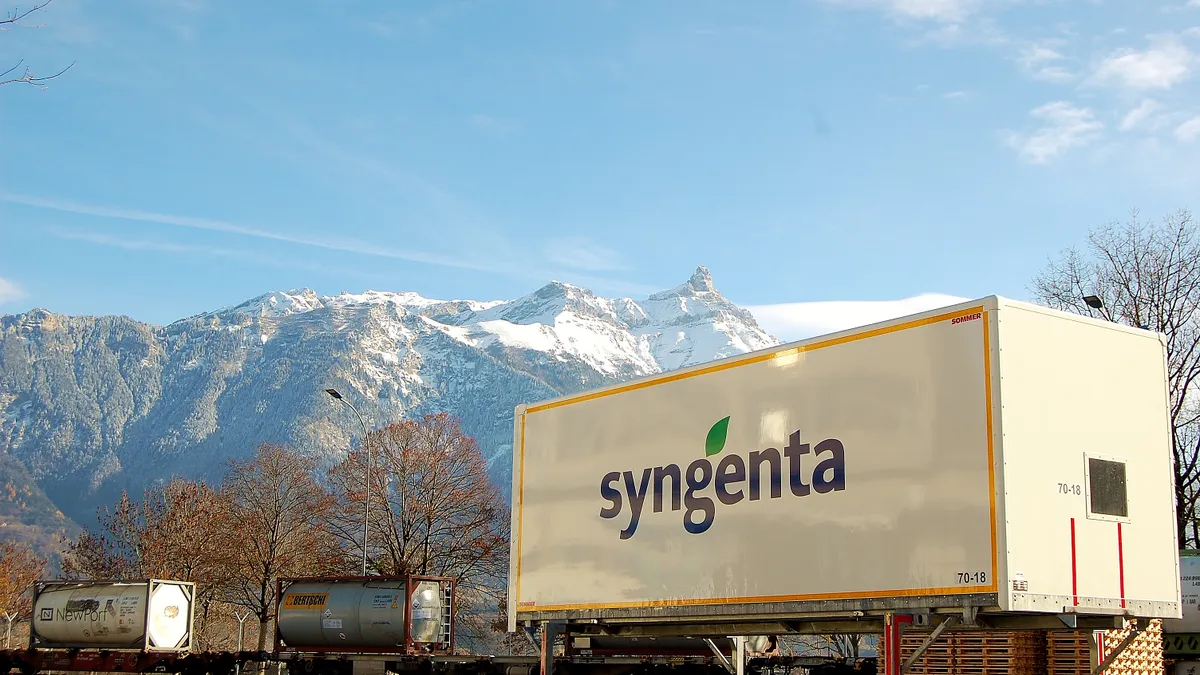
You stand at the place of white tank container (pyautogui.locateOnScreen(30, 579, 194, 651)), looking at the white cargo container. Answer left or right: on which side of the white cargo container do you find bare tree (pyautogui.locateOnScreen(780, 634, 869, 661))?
left

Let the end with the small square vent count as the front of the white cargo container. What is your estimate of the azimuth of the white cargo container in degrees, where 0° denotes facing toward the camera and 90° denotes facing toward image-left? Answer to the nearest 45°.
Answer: approximately 315°

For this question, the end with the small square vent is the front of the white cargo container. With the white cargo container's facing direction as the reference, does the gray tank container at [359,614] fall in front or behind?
behind

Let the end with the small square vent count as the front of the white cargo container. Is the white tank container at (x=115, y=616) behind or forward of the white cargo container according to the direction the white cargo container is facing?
behind
